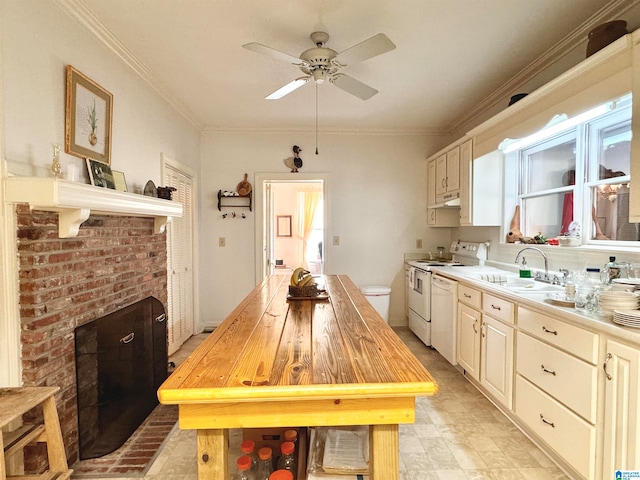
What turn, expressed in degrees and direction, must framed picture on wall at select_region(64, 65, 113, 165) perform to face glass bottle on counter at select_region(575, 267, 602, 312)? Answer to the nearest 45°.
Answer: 0° — it already faces it

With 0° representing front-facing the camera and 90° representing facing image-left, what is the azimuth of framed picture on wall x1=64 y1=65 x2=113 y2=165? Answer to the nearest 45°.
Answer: approximately 315°

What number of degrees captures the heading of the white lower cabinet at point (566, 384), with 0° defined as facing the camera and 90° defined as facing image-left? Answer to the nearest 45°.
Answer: approximately 45°

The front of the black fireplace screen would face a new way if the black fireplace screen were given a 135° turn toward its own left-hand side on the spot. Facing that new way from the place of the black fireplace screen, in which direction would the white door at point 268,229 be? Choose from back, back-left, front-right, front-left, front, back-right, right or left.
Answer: front-right

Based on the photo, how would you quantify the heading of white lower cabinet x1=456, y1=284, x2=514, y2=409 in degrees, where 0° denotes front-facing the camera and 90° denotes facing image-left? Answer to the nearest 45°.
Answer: approximately 45°

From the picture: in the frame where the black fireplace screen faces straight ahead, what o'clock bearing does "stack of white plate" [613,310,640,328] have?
The stack of white plate is roughly at 12 o'clock from the black fireplace screen.

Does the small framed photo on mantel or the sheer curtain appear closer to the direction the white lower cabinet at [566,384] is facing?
the small framed photo on mantel

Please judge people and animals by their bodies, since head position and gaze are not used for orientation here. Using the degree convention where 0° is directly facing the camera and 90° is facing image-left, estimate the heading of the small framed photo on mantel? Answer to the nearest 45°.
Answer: approximately 315°

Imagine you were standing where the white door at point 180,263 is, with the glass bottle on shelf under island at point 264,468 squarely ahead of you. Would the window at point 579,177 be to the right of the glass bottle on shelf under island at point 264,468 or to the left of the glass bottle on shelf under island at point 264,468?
left
